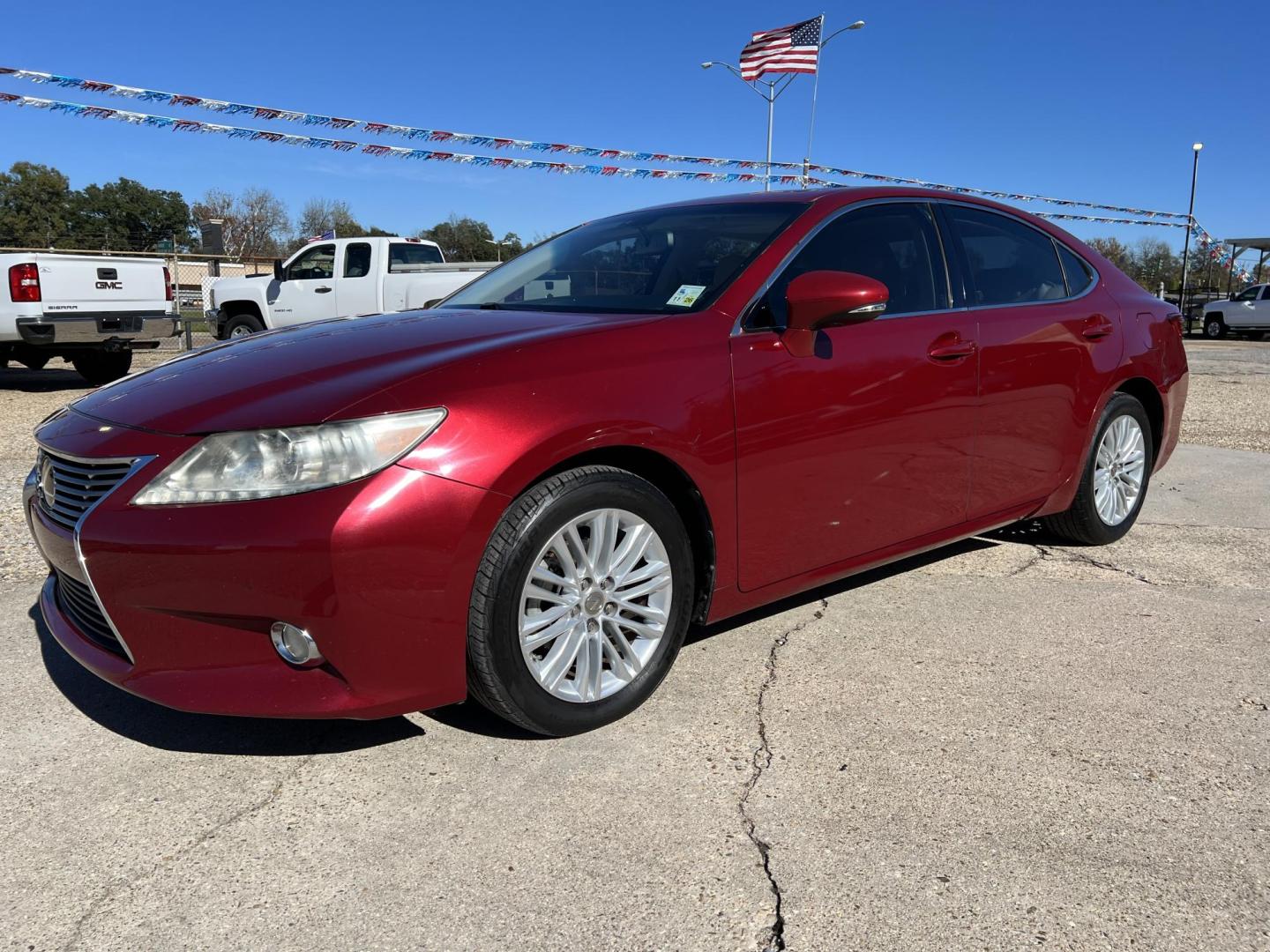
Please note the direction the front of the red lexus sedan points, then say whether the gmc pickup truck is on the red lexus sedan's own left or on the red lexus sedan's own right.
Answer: on the red lexus sedan's own right

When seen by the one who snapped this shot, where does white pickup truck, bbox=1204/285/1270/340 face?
facing to the left of the viewer

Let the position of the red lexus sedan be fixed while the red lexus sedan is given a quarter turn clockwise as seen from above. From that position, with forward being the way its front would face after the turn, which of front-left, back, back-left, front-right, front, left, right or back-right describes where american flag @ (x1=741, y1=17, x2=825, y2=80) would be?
front-right

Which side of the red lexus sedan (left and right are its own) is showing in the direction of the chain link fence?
right

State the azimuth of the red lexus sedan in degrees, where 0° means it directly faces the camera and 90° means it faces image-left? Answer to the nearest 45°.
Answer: approximately 45°

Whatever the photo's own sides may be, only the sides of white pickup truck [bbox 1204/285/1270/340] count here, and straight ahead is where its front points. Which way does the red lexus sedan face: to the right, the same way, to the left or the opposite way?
to the left

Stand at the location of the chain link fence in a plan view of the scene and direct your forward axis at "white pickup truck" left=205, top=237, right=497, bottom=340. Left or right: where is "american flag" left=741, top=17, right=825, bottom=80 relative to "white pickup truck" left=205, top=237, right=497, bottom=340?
left

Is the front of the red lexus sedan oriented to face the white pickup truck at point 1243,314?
no

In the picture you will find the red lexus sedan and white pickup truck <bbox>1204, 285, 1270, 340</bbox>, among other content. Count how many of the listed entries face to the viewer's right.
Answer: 0
